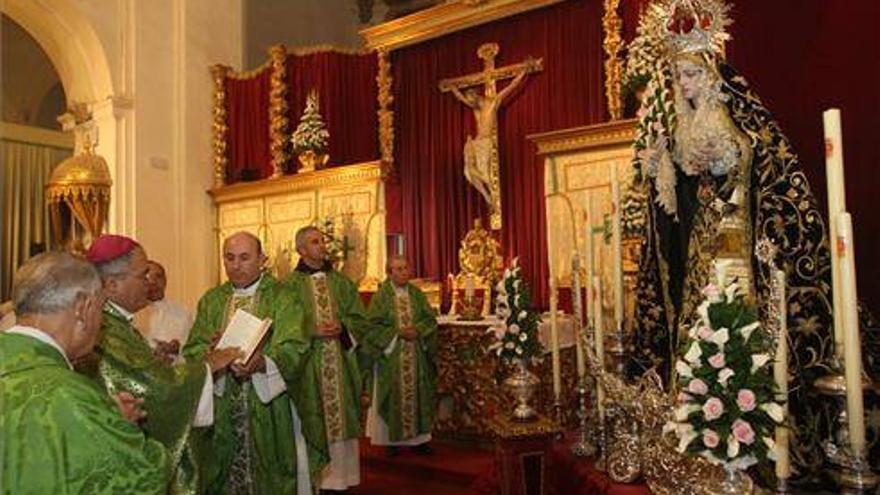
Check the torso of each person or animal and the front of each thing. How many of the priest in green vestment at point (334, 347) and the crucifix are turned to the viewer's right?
0

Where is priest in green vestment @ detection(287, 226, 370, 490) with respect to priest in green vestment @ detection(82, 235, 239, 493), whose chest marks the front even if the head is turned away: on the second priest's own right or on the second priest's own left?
on the second priest's own left

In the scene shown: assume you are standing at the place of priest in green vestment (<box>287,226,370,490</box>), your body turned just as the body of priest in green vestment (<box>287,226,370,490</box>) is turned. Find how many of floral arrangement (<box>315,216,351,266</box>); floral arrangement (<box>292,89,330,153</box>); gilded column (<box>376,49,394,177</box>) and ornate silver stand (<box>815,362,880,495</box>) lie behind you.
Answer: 3

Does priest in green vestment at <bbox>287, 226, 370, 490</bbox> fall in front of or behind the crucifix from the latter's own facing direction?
in front

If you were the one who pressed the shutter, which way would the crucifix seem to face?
facing the viewer and to the left of the viewer

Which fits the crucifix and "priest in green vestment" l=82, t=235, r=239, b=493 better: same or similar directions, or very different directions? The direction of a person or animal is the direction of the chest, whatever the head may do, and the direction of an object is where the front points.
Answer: very different directions

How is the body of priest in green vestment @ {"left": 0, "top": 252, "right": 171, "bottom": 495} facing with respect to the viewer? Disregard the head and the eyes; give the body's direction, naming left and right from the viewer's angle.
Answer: facing away from the viewer and to the right of the viewer

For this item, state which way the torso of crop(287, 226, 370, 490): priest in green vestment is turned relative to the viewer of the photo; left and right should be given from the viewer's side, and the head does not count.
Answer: facing the viewer

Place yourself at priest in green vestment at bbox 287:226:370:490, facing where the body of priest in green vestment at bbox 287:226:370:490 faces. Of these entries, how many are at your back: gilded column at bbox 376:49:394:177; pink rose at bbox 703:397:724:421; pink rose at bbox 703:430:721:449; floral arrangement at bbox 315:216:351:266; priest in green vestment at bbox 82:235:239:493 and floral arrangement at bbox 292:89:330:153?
3

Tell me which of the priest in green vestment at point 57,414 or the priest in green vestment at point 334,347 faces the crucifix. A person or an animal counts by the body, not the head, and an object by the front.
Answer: the priest in green vestment at point 57,414

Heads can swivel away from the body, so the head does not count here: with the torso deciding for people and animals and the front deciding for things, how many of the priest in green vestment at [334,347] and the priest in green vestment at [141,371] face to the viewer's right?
1

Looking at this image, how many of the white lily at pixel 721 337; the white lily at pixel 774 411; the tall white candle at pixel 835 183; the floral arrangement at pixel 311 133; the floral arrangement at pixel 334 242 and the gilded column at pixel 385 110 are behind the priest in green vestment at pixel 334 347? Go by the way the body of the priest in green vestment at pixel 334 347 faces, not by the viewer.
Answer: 3

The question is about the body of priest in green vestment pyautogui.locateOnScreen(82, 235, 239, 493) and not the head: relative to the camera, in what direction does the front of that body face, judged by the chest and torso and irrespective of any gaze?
to the viewer's right

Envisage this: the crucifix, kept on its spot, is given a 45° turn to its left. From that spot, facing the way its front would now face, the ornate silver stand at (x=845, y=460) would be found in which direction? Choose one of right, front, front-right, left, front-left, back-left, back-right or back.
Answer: front

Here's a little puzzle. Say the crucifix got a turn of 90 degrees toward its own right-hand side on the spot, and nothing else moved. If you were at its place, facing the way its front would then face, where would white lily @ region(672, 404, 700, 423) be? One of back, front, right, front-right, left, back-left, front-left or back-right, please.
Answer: back-left

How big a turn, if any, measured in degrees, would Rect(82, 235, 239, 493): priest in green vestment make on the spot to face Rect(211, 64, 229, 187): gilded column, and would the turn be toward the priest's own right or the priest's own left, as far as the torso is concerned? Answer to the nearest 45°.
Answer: approximately 90° to the priest's own left
